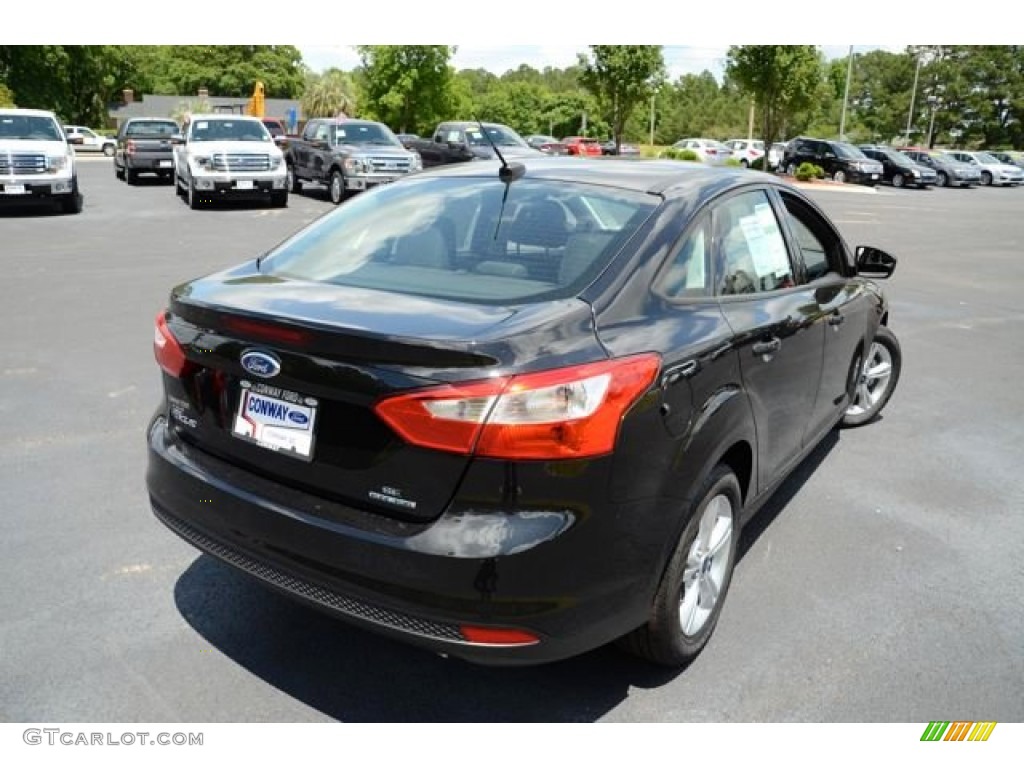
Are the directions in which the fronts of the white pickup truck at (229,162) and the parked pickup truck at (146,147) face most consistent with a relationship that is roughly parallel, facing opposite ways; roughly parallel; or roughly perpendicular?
roughly parallel, facing opposite ways

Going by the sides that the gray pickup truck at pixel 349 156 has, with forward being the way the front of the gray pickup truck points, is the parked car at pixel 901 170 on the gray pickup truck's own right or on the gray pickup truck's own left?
on the gray pickup truck's own left

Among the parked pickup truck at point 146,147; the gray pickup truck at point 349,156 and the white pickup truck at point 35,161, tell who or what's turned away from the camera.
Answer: the parked pickup truck

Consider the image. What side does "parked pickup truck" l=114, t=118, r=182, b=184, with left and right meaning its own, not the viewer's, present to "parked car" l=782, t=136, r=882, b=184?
right

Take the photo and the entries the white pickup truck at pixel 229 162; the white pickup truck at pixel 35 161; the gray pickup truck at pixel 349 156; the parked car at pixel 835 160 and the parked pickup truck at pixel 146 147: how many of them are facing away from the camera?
1

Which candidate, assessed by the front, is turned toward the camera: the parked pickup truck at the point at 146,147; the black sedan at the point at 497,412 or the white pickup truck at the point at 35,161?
the white pickup truck

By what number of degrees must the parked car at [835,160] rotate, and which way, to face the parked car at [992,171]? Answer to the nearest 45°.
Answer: approximately 90° to its left

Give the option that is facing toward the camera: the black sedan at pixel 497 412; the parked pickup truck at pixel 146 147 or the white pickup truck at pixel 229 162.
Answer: the white pickup truck

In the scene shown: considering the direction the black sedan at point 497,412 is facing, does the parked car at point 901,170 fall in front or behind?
in front

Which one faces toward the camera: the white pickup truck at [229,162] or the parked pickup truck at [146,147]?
the white pickup truck

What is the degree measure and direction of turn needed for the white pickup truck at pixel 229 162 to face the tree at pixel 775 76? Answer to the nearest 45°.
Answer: approximately 135° to its left

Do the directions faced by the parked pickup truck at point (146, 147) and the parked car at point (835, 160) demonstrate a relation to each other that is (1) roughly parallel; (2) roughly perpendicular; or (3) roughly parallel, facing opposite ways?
roughly parallel, facing opposite ways

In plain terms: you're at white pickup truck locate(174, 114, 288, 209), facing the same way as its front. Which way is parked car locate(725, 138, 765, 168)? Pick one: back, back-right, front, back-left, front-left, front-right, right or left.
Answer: back-left

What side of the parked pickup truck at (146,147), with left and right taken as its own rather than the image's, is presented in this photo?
back

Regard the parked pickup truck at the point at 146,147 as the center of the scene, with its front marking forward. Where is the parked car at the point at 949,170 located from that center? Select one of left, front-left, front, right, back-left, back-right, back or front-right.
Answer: right

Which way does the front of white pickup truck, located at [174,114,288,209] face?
toward the camera

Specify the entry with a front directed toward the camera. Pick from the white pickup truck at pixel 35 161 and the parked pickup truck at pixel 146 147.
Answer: the white pickup truck

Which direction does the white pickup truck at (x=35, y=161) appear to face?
toward the camera
